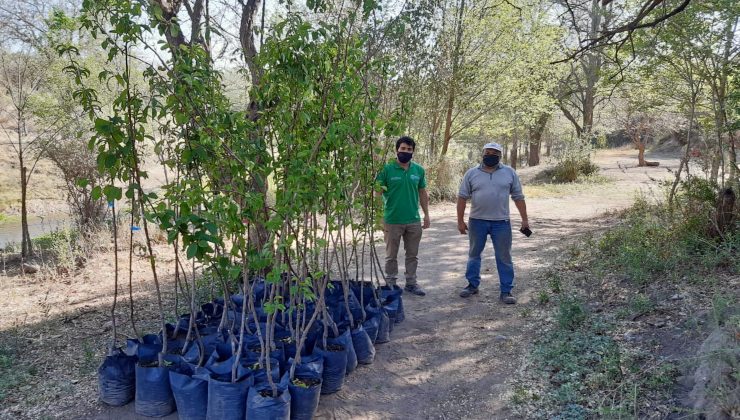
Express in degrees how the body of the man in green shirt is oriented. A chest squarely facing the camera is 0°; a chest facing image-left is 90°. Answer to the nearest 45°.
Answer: approximately 0°

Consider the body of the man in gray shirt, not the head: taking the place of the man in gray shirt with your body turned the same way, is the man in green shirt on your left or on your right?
on your right

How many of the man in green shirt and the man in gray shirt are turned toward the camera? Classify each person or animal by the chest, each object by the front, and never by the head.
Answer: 2

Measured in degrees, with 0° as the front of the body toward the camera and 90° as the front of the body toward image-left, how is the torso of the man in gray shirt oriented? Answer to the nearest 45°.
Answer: approximately 0°

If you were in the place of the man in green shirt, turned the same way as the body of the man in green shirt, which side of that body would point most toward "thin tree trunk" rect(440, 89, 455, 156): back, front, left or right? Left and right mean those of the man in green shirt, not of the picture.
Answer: back

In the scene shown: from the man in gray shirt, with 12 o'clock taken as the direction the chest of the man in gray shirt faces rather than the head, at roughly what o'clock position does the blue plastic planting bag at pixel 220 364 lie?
The blue plastic planting bag is roughly at 1 o'clock from the man in gray shirt.

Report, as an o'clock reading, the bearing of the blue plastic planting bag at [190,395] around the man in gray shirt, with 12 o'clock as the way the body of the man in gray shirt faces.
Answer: The blue plastic planting bag is roughly at 1 o'clock from the man in gray shirt.
